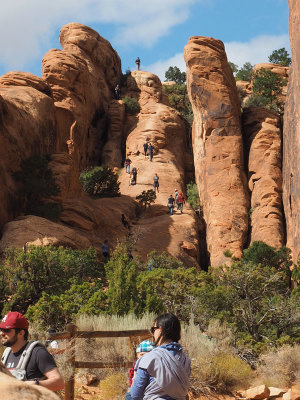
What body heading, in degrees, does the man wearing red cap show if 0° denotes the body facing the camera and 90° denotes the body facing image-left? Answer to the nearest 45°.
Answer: approximately 45°

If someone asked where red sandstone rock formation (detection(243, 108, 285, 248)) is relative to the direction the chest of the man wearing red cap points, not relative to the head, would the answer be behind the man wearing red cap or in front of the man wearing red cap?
behind

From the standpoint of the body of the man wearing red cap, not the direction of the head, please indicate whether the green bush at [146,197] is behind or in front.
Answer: behind

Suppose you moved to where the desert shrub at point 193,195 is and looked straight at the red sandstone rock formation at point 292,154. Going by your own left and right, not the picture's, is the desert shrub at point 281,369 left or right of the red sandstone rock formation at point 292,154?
right

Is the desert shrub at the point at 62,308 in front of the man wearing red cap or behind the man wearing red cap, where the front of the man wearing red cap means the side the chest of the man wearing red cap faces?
behind

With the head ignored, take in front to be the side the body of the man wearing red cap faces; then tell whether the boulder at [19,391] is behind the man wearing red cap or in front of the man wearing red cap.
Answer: in front

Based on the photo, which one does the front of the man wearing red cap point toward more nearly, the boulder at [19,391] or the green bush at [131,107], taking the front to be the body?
the boulder

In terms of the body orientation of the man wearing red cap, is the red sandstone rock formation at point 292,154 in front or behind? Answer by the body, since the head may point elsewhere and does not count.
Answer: behind
